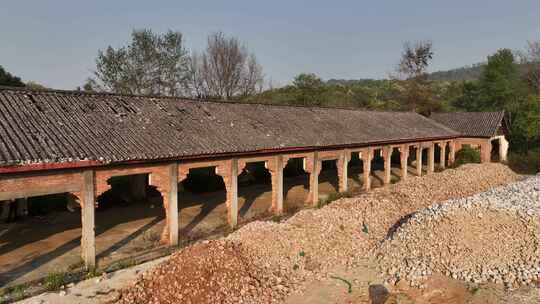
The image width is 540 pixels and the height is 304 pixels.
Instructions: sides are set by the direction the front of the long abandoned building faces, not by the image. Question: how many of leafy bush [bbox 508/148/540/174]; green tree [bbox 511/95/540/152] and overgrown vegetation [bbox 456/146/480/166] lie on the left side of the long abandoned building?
3

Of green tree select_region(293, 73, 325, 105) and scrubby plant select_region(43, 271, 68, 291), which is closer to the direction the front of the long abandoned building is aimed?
the scrubby plant

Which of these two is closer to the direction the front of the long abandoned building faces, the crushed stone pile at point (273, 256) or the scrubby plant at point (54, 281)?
the crushed stone pile

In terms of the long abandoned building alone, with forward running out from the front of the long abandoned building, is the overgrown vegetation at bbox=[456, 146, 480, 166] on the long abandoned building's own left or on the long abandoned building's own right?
on the long abandoned building's own left

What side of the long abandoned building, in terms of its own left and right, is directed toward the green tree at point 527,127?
left

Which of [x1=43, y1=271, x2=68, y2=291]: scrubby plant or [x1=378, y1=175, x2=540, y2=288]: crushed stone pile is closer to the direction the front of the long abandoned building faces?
the crushed stone pile

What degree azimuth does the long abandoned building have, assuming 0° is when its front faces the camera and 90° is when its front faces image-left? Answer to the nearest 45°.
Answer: approximately 315°

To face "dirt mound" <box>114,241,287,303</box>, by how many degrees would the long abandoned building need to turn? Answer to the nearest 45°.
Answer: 0° — it already faces it

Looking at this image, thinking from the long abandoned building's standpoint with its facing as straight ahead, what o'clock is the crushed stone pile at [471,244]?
The crushed stone pile is roughly at 11 o'clock from the long abandoned building.

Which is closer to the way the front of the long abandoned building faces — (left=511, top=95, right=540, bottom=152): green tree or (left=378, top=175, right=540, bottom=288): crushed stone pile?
the crushed stone pile

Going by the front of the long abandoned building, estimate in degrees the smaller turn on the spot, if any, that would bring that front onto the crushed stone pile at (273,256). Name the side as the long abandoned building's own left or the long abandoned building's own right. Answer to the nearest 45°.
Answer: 0° — it already faces it
